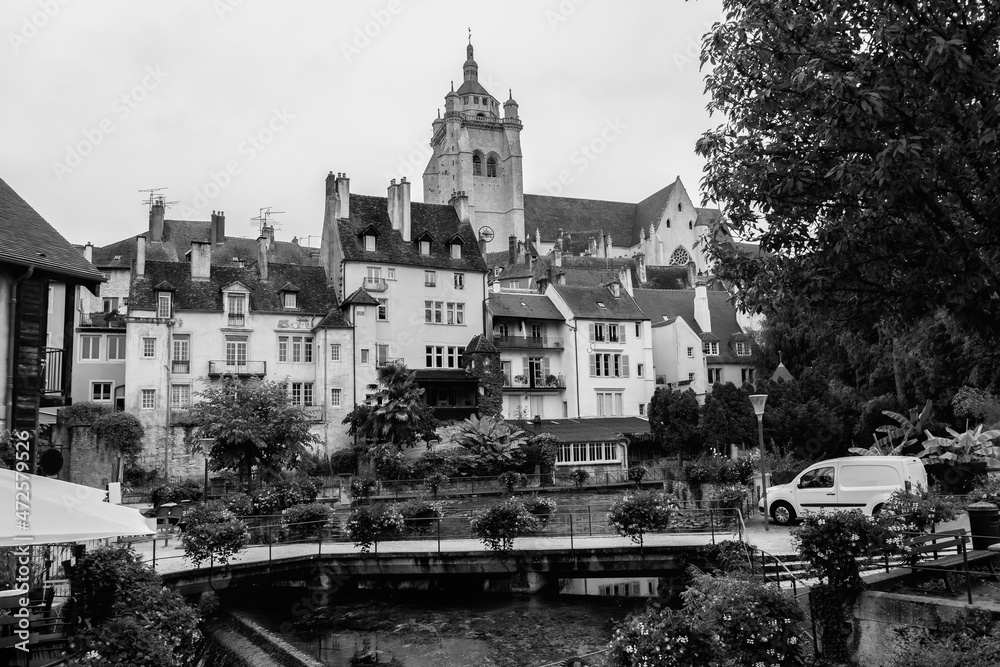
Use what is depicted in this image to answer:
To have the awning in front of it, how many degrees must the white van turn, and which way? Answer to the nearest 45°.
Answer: approximately 45° to its left

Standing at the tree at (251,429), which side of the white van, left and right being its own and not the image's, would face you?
front

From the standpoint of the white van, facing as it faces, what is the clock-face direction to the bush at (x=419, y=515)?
The bush is roughly at 12 o'clock from the white van.

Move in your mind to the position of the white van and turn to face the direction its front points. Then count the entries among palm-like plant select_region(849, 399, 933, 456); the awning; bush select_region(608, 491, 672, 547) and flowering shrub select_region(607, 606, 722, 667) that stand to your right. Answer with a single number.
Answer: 1

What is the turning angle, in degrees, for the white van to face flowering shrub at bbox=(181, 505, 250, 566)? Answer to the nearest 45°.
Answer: approximately 45° to its left

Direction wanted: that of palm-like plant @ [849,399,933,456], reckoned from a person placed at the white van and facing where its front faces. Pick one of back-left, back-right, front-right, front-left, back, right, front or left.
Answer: right

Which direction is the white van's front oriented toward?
to the viewer's left

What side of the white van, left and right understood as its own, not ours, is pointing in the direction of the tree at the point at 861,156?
left

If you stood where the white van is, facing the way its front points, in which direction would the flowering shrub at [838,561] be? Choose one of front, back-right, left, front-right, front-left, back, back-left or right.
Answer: left

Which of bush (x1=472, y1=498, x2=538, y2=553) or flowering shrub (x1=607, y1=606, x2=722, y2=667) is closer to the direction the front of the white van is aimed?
the bush

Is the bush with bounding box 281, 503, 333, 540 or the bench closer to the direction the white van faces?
the bush
